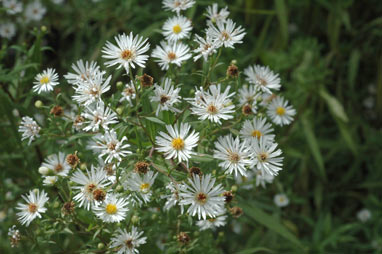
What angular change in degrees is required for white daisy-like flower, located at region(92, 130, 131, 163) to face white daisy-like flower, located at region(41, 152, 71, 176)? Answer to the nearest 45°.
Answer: approximately 135° to its right

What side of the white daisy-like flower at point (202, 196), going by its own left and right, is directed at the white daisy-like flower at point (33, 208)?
right

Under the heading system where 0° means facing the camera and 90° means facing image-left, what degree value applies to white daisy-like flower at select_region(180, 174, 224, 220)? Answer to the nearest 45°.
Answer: approximately 0°

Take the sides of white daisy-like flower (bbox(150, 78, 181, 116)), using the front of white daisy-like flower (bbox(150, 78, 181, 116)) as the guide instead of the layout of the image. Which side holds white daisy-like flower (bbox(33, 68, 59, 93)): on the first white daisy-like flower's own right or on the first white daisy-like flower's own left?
on the first white daisy-like flower's own right
